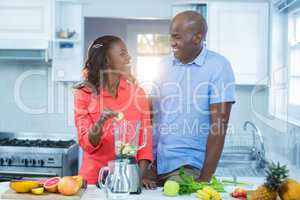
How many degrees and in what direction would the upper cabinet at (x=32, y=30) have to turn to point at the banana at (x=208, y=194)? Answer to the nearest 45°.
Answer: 0° — it already faces it

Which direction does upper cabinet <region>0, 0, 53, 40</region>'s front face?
toward the camera

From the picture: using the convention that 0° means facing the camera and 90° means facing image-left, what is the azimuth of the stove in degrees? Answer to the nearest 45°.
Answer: approximately 0°

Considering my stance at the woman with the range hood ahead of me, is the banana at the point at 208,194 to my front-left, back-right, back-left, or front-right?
back-right

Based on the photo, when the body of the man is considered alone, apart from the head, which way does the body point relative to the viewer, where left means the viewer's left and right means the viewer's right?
facing the viewer and to the left of the viewer

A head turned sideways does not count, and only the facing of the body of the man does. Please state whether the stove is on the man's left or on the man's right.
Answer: on the man's right

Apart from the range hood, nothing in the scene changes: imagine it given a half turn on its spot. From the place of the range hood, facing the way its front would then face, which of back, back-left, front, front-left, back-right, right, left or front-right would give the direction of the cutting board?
back

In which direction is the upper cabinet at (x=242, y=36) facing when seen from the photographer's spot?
facing the viewer

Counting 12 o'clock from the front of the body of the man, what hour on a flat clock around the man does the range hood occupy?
The range hood is roughly at 3 o'clock from the man.

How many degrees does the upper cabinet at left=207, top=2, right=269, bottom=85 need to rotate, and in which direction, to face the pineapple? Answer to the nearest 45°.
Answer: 0° — it already faces it

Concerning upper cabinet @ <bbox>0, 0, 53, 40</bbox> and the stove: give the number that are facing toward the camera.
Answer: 2

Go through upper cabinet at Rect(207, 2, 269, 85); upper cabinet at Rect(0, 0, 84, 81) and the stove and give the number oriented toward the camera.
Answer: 3

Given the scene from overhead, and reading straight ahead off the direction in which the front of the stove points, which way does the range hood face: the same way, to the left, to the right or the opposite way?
the same way

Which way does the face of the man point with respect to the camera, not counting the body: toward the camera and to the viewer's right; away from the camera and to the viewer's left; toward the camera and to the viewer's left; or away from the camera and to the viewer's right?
toward the camera and to the viewer's left

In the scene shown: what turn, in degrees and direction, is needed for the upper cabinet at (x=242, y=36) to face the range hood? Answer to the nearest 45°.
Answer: approximately 90° to its right
